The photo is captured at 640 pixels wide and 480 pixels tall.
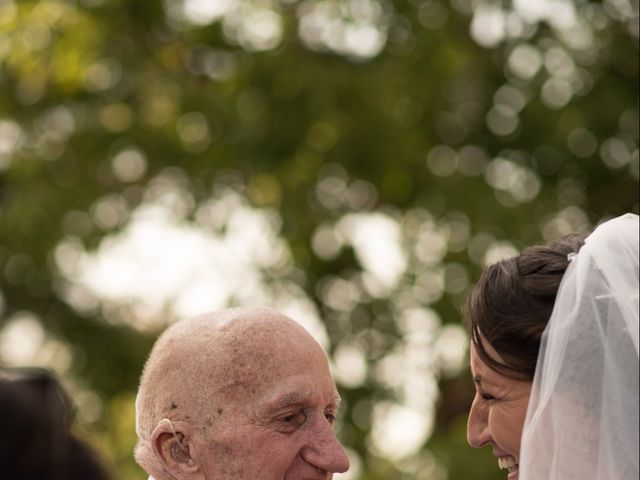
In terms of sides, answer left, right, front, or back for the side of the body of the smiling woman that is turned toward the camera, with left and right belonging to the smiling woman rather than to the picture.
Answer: left

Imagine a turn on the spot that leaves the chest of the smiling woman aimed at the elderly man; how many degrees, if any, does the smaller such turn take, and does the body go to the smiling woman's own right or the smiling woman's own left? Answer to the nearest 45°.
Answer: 0° — they already face them
